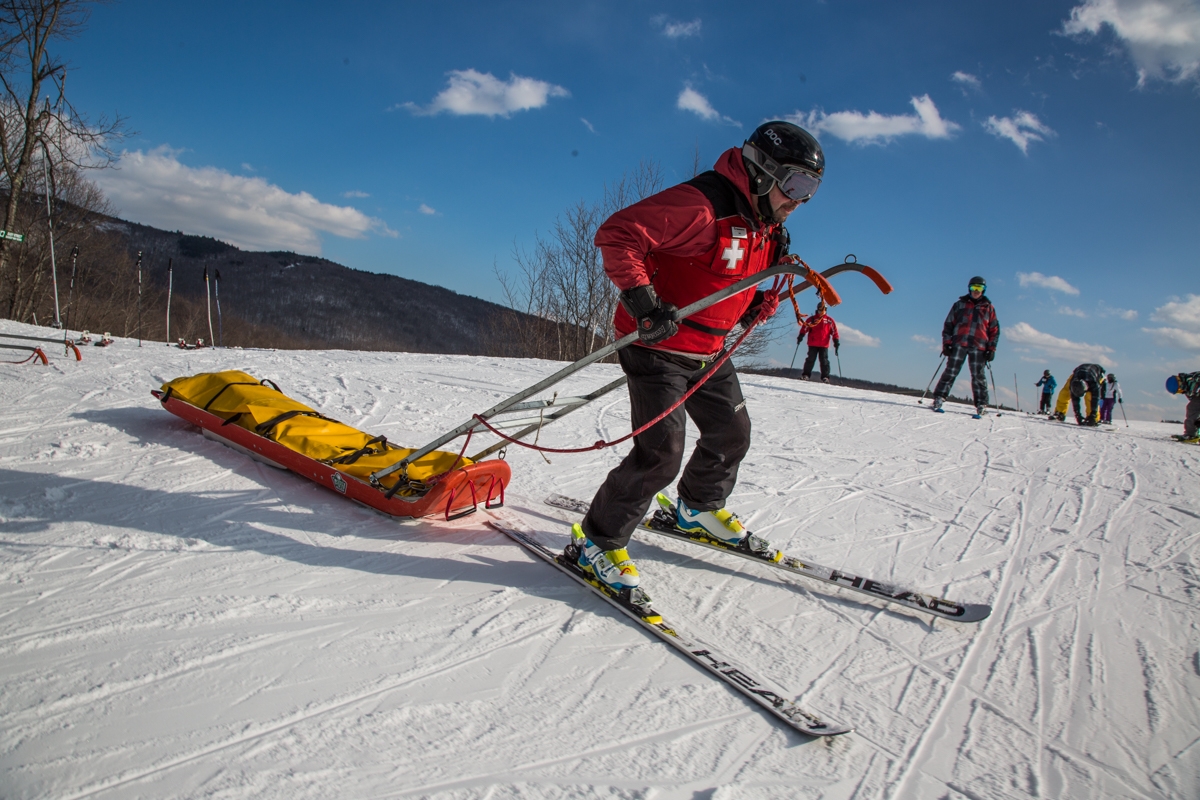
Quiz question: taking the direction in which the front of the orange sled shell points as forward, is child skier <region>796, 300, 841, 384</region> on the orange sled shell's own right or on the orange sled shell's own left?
on the orange sled shell's own left

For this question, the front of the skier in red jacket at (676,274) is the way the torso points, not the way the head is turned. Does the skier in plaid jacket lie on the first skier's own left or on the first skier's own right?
on the first skier's own left

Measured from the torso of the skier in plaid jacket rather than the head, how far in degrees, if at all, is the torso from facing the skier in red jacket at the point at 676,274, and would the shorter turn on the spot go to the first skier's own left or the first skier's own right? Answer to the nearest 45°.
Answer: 0° — they already face them

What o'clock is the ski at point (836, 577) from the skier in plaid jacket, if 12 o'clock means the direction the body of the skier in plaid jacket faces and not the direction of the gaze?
The ski is roughly at 12 o'clock from the skier in plaid jacket.

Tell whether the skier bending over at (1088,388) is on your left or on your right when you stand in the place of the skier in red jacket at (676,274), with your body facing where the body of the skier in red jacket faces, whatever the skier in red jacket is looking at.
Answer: on your left

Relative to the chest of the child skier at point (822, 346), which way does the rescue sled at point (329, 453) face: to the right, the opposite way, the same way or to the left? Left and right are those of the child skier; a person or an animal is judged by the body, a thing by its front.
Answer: to the left

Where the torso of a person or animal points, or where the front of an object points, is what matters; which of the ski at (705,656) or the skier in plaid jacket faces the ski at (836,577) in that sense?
the skier in plaid jacket

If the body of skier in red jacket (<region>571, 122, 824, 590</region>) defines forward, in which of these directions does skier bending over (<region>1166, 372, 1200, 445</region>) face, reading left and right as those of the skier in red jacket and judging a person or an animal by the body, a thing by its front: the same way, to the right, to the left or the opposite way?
the opposite way

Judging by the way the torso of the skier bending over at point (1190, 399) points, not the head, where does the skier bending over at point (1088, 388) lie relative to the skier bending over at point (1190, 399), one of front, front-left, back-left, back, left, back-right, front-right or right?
front-right

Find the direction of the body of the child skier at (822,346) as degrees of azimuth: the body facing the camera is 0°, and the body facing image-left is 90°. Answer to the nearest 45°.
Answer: approximately 0°

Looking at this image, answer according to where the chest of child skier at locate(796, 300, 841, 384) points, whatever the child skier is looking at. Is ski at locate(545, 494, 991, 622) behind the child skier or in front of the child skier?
in front

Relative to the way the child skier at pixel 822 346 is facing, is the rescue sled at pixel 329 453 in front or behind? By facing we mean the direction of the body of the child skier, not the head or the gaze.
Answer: in front
